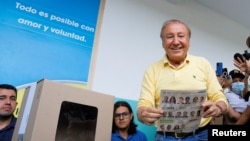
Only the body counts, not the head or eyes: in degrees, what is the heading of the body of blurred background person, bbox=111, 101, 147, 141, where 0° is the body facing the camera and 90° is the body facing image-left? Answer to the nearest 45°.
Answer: approximately 0°

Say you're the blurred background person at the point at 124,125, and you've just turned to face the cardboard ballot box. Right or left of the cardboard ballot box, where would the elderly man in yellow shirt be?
left

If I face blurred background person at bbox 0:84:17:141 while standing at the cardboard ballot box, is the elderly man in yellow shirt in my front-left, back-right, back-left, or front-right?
back-right

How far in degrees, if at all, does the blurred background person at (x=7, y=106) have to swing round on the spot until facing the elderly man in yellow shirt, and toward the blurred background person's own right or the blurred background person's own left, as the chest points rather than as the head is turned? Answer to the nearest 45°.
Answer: approximately 45° to the blurred background person's own left

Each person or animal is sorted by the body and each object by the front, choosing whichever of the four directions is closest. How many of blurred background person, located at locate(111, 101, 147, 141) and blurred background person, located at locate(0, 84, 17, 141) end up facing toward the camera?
2

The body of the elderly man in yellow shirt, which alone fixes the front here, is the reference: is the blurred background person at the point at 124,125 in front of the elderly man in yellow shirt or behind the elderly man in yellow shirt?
behind

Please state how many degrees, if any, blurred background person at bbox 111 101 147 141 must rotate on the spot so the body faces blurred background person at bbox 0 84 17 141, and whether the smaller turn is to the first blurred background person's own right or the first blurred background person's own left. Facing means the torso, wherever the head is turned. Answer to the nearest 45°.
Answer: approximately 45° to the first blurred background person's own right

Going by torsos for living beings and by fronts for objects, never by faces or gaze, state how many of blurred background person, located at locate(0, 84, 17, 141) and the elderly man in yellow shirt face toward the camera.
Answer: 2
